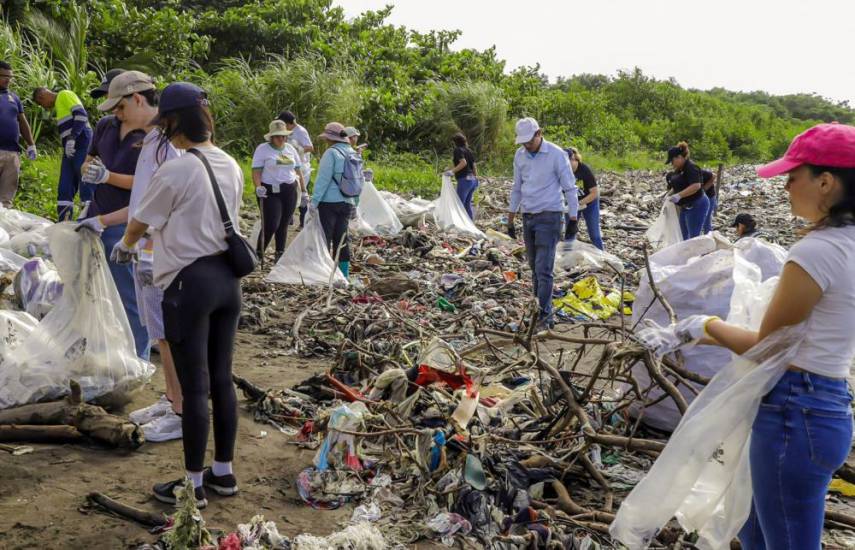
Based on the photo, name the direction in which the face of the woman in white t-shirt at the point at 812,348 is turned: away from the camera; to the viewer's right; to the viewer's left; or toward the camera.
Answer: to the viewer's left

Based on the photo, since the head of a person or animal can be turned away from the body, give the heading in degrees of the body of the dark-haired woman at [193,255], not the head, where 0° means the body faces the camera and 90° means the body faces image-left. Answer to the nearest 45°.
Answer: approximately 135°

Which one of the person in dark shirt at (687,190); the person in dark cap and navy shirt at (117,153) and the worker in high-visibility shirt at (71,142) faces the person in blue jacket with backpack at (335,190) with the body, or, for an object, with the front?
the person in dark shirt at (687,190)

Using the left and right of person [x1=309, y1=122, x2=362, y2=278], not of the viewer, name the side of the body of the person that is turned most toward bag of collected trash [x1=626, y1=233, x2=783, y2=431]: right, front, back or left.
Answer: back

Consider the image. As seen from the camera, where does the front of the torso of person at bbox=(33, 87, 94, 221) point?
to the viewer's left

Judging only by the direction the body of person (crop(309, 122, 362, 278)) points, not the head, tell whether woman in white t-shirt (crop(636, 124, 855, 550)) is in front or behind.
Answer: behind

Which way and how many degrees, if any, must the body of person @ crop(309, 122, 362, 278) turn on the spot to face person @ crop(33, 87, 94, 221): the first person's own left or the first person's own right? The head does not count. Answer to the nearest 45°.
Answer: approximately 45° to the first person's own left

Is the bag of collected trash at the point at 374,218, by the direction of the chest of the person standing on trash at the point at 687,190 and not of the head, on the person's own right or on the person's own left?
on the person's own right
